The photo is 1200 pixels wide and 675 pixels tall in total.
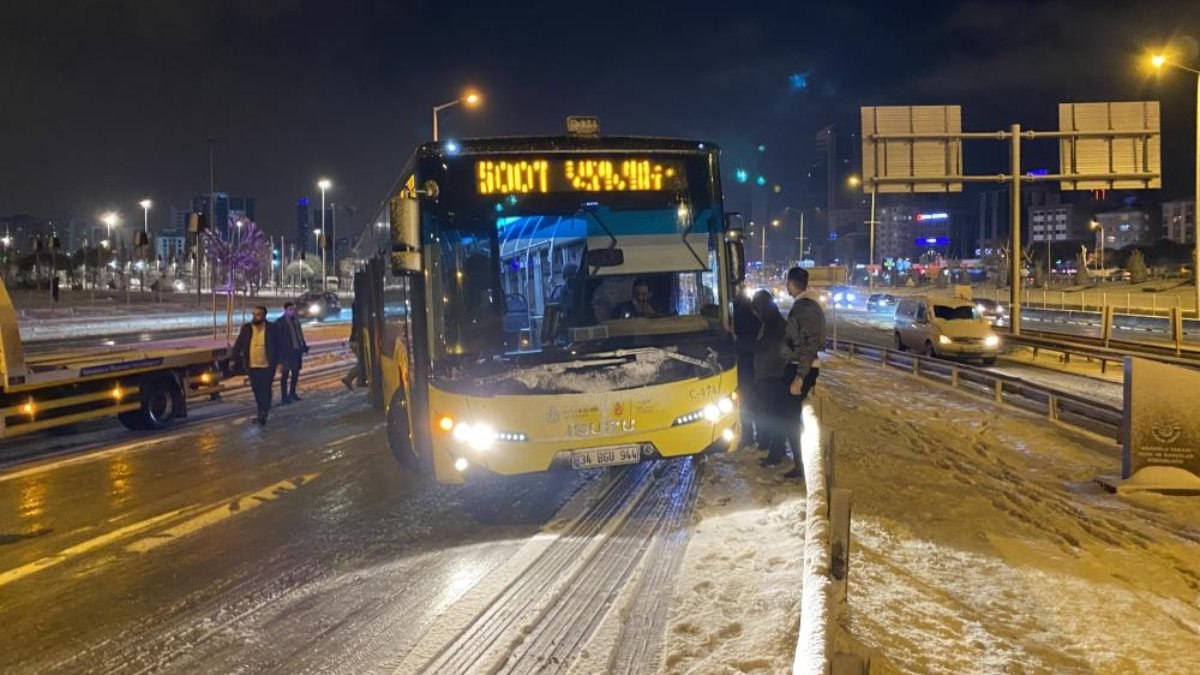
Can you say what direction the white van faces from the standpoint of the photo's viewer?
facing the viewer and to the right of the viewer

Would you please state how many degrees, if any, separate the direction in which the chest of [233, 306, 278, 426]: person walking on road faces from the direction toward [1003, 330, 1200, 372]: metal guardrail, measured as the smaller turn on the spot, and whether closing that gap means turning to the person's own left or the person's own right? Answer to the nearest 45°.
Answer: approximately 90° to the person's own left

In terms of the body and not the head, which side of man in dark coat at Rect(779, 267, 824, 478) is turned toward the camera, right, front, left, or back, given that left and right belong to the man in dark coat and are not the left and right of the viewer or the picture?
left

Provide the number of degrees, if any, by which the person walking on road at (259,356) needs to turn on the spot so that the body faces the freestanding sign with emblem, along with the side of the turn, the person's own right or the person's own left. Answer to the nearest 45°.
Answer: approximately 45° to the person's own left

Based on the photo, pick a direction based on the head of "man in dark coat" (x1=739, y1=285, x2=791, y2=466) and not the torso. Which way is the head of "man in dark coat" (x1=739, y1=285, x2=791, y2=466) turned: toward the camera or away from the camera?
away from the camera

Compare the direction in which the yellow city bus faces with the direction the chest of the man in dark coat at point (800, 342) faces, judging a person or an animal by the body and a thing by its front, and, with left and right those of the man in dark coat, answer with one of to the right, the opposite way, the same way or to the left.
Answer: to the left

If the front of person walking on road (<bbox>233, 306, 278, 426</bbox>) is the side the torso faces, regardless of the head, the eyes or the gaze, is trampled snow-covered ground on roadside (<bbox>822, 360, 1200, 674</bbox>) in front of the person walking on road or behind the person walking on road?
in front
